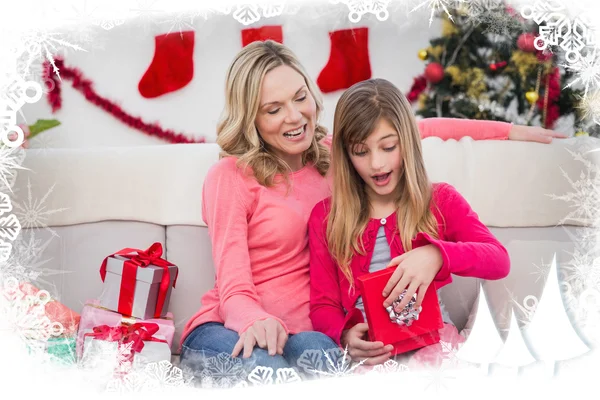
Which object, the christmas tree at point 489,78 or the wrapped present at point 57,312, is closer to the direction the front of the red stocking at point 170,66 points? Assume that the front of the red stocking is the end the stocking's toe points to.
the wrapped present

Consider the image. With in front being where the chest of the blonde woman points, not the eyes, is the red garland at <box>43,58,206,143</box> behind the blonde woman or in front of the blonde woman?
behind

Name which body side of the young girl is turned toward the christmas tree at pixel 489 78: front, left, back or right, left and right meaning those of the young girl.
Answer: back
